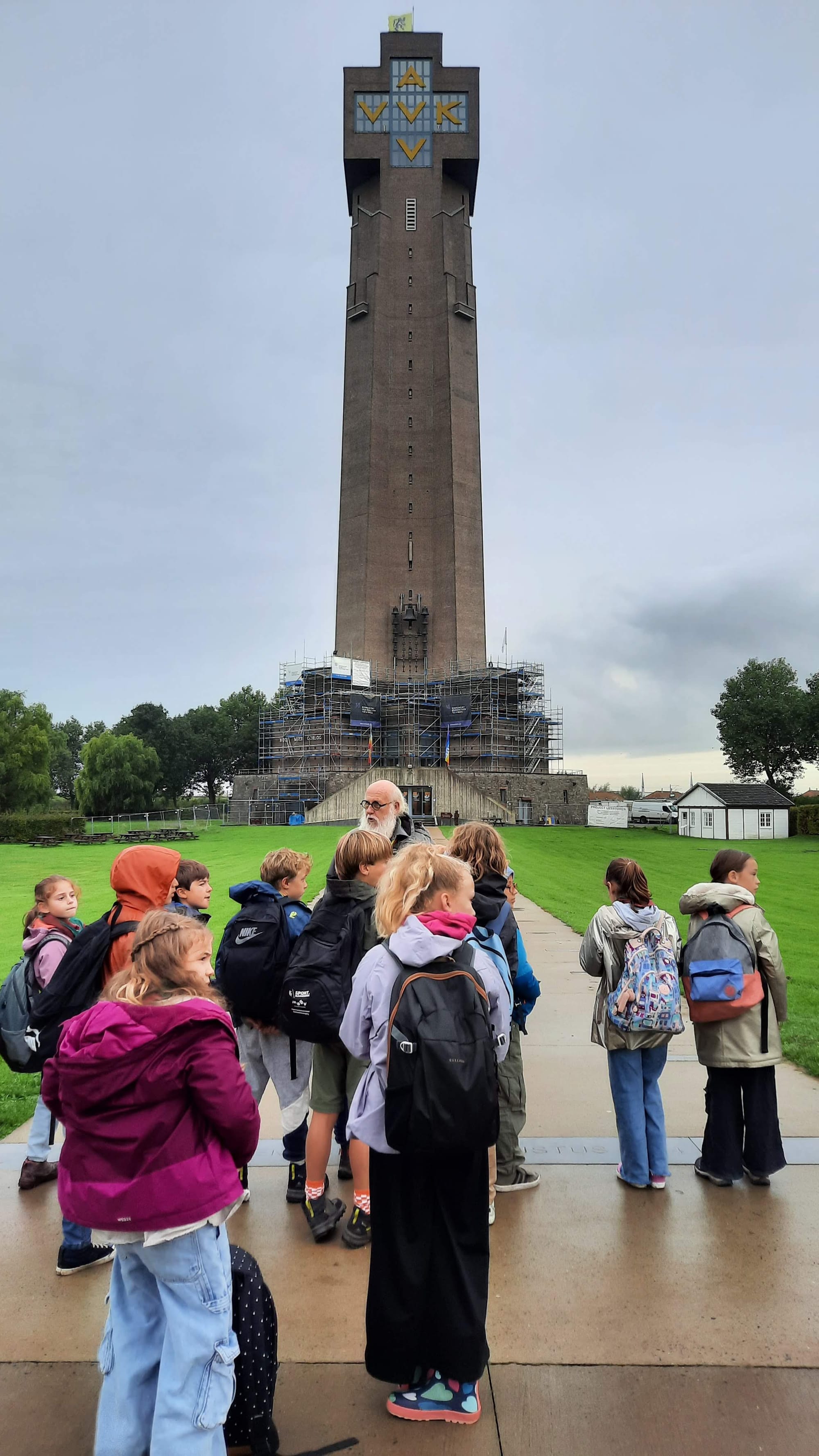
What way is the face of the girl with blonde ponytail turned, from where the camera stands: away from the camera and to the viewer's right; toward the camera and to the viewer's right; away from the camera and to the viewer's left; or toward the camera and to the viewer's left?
away from the camera and to the viewer's right

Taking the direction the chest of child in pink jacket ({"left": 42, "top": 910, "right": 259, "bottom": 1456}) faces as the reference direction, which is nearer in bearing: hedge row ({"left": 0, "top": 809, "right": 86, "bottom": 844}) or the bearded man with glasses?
the bearded man with glasses

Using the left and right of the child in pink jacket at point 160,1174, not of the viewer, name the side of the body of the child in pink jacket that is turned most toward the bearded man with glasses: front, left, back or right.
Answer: front

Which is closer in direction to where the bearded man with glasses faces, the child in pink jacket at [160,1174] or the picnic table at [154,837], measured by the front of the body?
the child in pink jacket

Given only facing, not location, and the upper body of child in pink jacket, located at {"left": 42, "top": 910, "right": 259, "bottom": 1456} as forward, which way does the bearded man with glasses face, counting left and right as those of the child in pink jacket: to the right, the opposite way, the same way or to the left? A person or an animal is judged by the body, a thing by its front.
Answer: the opposite way

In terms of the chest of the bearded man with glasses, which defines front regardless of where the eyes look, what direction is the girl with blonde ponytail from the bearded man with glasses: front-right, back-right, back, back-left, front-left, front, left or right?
front-left

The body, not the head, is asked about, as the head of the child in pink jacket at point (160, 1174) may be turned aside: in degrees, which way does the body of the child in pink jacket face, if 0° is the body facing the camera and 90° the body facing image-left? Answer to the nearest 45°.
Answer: approximately 225°

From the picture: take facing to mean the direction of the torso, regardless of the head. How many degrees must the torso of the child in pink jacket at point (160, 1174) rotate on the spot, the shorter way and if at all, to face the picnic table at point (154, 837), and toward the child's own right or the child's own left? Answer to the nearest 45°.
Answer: approximately 45° to the child's own left

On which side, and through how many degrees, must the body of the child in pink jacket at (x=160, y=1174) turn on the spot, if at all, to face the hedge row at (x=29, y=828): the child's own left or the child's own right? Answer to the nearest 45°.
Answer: approximately 45° to the child's own left

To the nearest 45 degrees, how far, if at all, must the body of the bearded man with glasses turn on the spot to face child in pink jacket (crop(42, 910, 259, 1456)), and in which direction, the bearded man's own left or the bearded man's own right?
approximately 45° to the bearded man's own left
